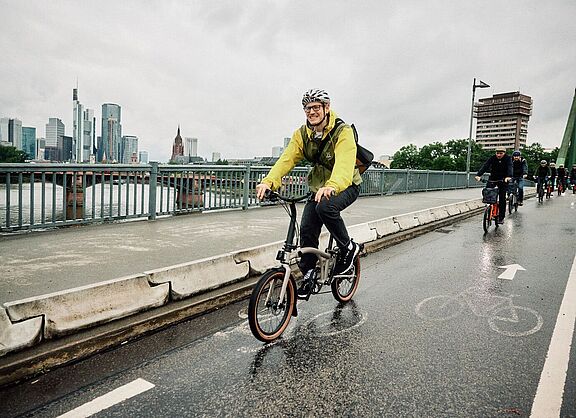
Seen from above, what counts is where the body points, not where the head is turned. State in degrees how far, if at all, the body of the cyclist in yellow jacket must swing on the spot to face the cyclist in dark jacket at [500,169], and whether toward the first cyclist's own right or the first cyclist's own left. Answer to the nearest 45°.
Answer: approximately 180°

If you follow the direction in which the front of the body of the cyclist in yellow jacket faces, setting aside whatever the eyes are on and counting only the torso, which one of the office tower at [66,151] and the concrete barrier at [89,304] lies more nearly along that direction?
the concrete barrier

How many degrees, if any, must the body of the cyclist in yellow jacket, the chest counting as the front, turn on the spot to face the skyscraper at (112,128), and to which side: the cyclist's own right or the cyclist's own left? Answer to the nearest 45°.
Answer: approximately 90° to the cyclist's own right

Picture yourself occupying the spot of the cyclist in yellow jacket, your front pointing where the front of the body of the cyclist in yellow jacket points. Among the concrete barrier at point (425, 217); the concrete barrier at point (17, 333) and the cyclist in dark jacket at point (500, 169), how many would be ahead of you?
1

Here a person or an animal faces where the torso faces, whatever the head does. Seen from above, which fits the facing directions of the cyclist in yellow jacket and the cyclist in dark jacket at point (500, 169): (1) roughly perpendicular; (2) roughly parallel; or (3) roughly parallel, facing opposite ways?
roughly parallel

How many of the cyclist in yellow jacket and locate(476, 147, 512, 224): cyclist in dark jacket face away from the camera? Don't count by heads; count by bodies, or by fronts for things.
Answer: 0

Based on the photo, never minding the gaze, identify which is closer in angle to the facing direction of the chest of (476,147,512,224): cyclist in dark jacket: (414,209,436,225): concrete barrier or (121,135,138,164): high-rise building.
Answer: the concrete barrier

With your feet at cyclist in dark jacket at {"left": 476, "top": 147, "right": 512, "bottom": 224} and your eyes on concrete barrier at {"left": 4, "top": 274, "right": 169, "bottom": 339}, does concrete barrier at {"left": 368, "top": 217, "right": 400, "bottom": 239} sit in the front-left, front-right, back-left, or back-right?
front-right

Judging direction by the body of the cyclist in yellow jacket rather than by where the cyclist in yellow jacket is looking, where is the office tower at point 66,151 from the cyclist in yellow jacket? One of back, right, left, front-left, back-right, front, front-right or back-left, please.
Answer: right

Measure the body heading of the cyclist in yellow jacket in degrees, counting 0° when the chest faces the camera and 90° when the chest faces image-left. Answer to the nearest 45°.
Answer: approximately 45°

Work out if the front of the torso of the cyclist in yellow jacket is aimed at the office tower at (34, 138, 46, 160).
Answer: no

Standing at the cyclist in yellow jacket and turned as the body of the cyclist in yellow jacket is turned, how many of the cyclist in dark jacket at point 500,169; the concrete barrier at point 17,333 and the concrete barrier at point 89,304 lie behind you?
1
